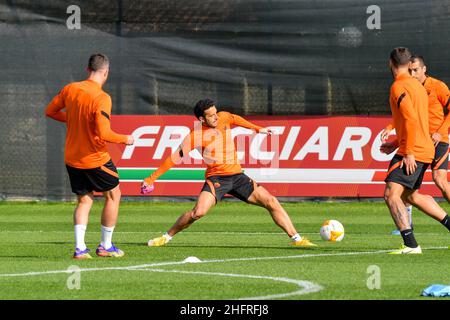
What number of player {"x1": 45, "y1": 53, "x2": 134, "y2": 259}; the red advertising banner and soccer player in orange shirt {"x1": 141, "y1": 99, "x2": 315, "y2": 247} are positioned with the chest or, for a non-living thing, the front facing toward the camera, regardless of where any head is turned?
2

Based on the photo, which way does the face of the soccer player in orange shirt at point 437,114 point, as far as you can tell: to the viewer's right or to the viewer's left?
to the viewer's left

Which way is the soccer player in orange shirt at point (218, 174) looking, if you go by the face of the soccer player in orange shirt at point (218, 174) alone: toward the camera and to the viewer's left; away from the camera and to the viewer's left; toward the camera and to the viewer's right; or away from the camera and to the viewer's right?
toward the camera and to the viewer's right

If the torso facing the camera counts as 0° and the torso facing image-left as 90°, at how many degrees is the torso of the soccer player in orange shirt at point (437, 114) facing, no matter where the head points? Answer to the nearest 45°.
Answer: approximately 45°

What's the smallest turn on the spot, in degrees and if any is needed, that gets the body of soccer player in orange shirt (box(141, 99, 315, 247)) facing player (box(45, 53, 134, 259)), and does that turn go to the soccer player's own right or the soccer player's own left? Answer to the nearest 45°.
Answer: approximately 45° to the soccer player's own right

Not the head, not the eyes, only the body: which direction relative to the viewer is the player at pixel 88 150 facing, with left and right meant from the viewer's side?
facing away from the viewer and to the right of the viewer

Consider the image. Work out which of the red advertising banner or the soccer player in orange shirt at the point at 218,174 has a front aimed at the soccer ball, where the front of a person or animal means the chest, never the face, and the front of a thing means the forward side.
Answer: the red advertising banner

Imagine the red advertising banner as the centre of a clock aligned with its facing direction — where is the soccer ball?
The soccer ball is roughly at 12 o'clock from the red advertising banner.
